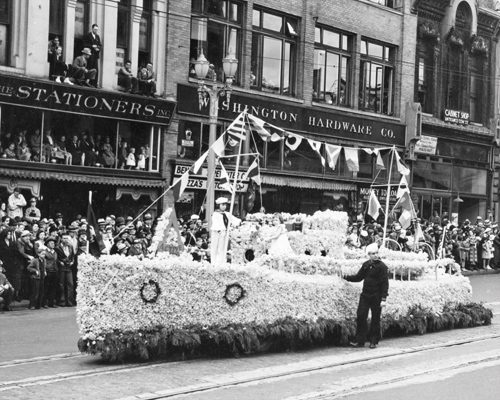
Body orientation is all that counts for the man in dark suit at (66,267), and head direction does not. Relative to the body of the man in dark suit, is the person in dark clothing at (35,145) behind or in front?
behind

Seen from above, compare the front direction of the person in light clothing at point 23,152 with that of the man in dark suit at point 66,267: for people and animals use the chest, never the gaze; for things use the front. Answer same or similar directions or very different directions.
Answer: same or similar directions

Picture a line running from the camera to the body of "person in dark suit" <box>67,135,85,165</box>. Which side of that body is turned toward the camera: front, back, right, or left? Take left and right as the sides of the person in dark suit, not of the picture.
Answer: front

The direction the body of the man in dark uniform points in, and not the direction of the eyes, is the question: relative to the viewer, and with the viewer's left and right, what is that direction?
facing the viewer and to the left of the viewer

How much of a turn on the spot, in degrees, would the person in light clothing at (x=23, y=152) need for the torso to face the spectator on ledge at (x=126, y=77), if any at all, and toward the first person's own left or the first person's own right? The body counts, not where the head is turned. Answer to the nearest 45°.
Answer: approximately 135° to the first person's own left

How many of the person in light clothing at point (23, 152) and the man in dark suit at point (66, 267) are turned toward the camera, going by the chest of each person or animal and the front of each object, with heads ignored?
2

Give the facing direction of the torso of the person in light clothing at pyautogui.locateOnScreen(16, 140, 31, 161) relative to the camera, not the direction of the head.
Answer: toward the camera

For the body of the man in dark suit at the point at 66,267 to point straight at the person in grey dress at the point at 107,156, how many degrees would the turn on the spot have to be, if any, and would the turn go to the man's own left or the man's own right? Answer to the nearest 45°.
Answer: approximately 180°

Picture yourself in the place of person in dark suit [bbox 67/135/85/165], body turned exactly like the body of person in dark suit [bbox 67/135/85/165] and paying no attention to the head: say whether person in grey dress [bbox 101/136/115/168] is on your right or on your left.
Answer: on your left

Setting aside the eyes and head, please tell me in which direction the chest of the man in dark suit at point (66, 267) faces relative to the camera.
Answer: toward the camera
